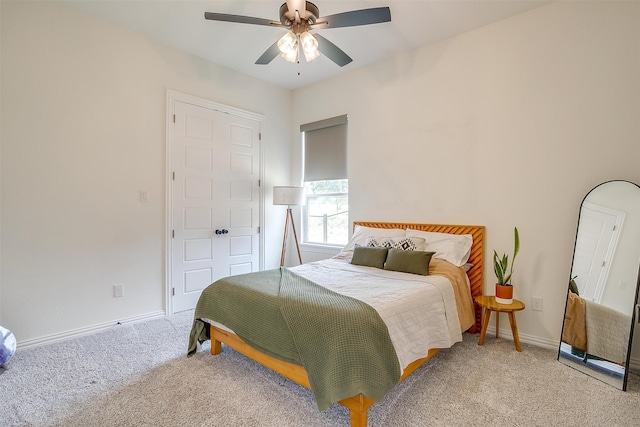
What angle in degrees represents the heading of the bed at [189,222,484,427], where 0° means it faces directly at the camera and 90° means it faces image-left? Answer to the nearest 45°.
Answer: approximately 45°

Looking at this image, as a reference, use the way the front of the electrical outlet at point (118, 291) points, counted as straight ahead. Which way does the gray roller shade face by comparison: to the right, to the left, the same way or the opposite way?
to the right

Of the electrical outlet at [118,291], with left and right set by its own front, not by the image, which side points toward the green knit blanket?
front

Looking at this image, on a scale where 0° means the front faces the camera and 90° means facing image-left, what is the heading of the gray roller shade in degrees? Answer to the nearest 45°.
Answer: approximately 45°

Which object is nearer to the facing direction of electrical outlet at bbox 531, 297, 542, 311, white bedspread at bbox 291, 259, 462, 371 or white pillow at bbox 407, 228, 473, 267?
the white bedspread

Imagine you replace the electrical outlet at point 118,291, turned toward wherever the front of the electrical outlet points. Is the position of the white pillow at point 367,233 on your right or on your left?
on your left

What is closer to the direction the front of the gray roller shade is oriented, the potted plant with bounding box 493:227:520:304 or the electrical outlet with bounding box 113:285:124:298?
the electrical outlet

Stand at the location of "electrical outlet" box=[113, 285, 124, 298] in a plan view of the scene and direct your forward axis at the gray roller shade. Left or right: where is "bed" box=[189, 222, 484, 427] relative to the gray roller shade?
right

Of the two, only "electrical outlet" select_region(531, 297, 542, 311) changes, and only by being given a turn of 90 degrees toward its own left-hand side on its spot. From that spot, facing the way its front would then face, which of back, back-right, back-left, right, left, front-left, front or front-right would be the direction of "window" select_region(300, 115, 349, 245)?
back

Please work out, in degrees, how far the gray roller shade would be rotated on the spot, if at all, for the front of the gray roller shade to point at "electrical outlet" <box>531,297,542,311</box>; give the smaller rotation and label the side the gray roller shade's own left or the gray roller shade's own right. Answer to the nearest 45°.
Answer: approximately 90° to the gray roller shade's own left

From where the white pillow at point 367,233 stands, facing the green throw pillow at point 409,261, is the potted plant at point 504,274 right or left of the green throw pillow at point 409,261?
left

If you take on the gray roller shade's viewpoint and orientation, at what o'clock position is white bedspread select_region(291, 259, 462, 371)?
The white bedspread is roughly at 10 o'clock from the gray roller shade.
